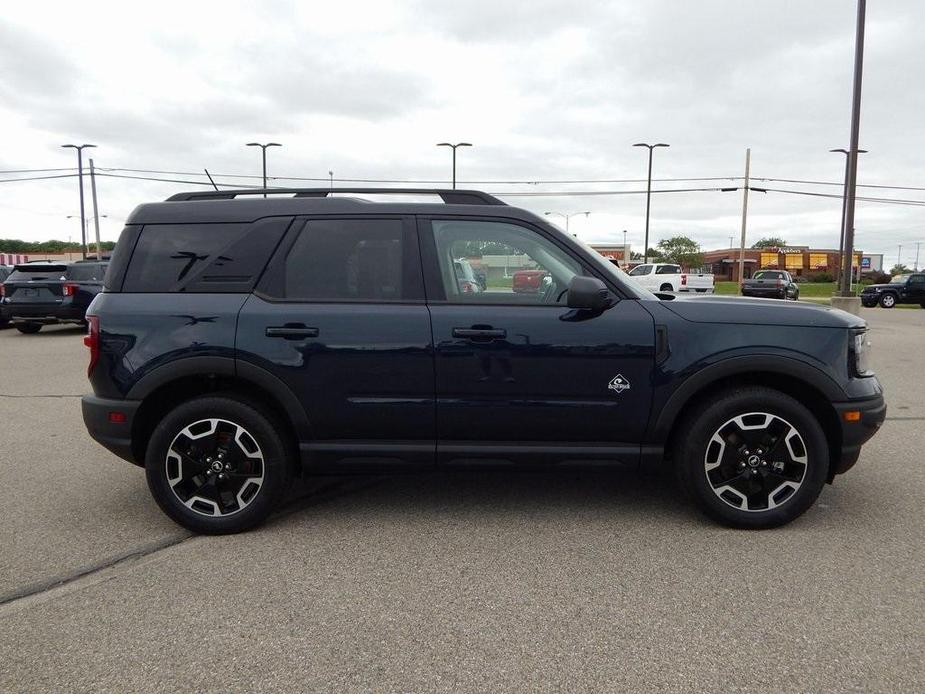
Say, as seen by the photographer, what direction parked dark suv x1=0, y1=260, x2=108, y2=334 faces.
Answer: facing away from the viewer and to the right of the viewer

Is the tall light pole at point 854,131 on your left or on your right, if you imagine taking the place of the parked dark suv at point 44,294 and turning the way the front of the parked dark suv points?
on your right

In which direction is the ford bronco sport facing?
to the viewer's right

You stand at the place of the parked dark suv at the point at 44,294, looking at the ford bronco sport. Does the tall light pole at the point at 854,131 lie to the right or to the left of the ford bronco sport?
left

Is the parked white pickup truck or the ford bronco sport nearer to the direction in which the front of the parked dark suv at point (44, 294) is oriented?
the parked white pickup truck

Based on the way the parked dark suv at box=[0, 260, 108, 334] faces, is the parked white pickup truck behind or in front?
in front

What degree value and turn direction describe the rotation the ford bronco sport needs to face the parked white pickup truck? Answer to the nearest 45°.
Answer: approximately 90° to its left

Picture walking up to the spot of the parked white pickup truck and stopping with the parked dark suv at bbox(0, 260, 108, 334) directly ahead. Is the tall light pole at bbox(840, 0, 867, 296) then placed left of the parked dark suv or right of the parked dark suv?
left

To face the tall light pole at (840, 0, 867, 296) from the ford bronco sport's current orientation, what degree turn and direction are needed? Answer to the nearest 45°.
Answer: approximately 45° to its left

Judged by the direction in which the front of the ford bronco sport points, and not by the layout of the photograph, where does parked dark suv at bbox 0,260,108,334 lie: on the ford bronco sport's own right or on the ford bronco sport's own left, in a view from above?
on the ford bronco sport's own left

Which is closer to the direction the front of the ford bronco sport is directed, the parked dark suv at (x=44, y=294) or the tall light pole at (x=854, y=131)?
the tall light pole

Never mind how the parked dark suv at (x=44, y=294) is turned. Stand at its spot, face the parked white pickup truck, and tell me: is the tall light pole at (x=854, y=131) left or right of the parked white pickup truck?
right

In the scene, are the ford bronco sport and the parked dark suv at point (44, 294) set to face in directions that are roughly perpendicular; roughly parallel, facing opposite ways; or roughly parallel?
roughly perpendicular

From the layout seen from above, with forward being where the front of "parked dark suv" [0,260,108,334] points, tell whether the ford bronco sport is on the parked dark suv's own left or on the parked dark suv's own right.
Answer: on the parked dark suv's own right

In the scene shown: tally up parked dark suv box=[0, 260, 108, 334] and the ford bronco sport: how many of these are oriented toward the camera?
0
